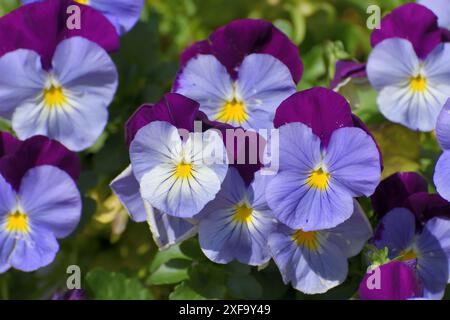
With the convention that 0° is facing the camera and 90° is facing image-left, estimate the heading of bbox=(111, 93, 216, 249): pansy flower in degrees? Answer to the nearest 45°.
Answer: approximately 0°

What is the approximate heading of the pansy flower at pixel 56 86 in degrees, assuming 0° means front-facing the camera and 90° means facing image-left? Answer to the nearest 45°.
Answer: approximately 0°
